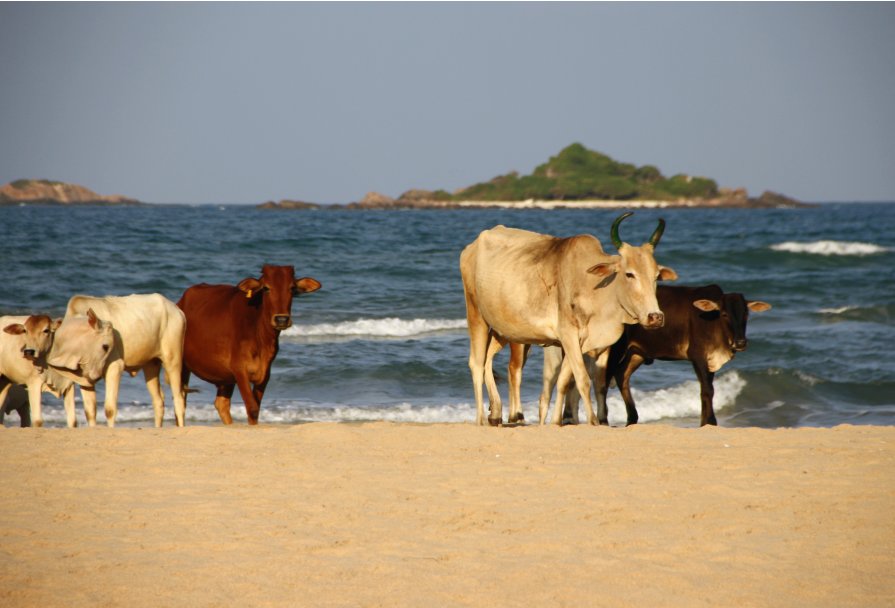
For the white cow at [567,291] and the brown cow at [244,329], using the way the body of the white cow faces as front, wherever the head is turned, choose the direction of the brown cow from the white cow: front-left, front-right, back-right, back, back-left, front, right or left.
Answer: back-right

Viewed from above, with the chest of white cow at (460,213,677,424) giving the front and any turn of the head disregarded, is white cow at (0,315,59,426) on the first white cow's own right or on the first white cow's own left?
on the first white cow's own right

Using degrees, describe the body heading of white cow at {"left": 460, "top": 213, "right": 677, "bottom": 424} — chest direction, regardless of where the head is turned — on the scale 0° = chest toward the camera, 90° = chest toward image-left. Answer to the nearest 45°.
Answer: approximately 315°

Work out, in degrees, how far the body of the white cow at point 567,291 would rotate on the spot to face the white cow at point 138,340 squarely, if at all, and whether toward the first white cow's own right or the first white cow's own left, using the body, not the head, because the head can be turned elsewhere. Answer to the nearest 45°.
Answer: approximately 135° to the first white cow's own right

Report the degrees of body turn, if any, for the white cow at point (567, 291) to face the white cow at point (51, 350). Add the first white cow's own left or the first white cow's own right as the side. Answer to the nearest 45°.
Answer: approximately 135° to the first white cow's own right

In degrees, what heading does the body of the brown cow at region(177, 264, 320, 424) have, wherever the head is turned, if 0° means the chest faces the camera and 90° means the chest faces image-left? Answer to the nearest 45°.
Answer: approximately 315°
